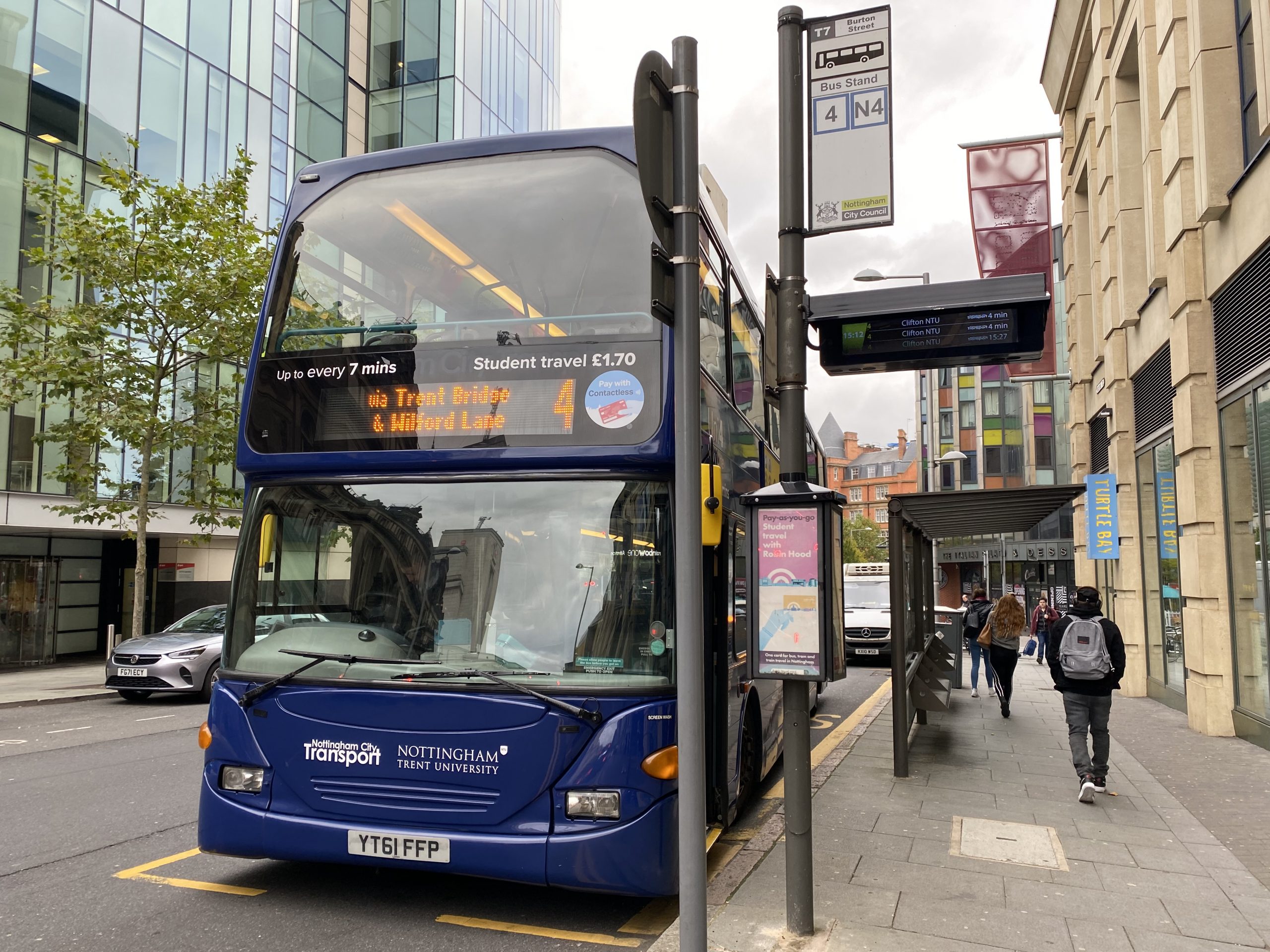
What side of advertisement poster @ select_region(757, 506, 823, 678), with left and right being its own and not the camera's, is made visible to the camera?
front

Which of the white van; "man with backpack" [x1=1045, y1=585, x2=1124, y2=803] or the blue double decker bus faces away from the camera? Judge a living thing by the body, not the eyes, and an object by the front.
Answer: the man with backpack

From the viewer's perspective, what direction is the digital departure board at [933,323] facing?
toward the camera

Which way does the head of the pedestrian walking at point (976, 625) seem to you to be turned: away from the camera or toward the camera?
away from the camera

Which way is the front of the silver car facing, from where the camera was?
facing the viewer and to the left of the viewer

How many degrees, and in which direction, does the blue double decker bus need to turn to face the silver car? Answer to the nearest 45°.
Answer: approximately 135° to its right

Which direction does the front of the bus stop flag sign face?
toward the camera

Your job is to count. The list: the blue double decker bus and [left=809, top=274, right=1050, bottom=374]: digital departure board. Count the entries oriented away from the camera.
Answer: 0

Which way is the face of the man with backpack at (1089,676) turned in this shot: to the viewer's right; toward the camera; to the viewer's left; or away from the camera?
away from the camera

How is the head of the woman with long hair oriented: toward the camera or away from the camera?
away from the camera

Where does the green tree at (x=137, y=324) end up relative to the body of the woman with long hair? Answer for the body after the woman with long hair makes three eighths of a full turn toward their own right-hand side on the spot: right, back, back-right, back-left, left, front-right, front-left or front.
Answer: back-right

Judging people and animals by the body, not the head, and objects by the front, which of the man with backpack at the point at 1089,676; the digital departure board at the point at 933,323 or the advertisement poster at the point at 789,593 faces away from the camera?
the man with backpack

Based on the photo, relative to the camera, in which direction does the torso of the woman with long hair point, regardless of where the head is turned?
away from the camera

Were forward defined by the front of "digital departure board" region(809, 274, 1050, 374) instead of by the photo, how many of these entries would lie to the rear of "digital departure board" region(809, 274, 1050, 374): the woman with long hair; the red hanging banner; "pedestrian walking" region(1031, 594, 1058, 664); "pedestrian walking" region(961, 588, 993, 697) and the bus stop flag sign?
4

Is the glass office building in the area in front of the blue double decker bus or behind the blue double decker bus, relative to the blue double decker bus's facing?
behind
